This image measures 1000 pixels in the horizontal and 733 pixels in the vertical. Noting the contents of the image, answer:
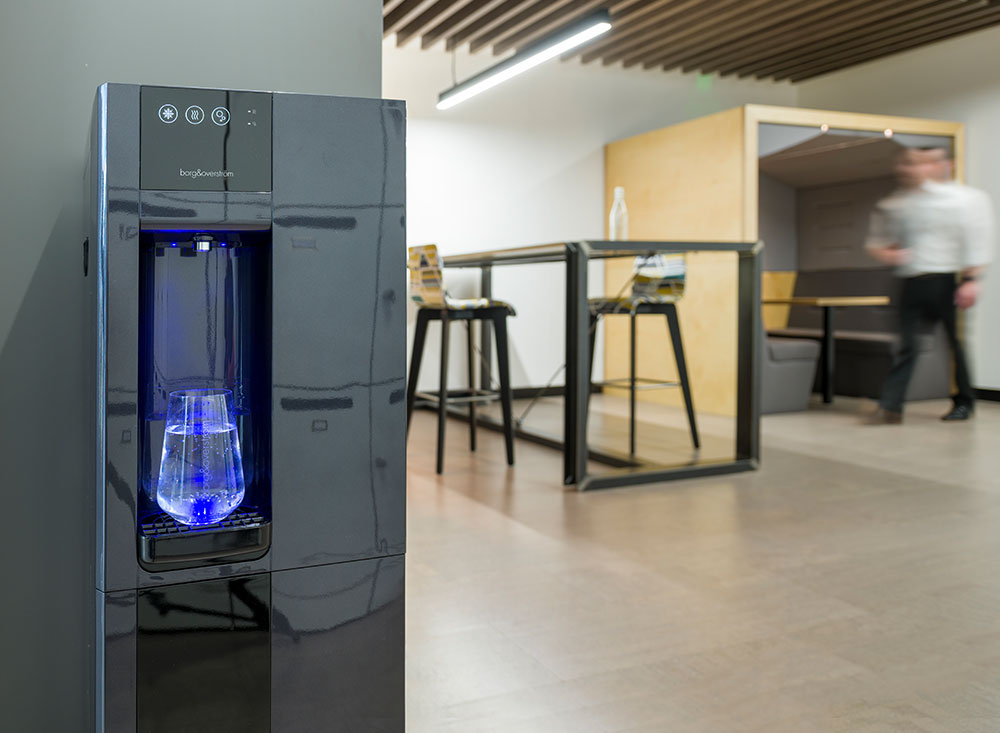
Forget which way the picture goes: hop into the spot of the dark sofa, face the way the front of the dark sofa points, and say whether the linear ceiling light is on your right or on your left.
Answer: on your right

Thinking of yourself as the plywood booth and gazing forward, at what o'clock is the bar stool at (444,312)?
The bar stool is roughly at 2 o'clock from the plywood booth.

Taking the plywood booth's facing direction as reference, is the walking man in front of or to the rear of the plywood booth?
in front

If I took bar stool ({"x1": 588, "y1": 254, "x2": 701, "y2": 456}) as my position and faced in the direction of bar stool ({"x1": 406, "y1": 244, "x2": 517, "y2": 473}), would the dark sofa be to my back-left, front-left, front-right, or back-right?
back-right

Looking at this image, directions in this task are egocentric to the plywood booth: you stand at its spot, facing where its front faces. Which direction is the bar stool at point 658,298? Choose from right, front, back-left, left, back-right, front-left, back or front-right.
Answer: front-right

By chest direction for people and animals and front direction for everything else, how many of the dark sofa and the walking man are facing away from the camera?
0

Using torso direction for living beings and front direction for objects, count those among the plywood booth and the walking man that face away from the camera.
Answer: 0

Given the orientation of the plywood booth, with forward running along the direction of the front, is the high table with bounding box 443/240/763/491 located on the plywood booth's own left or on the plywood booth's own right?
on the plywood booth's own right
